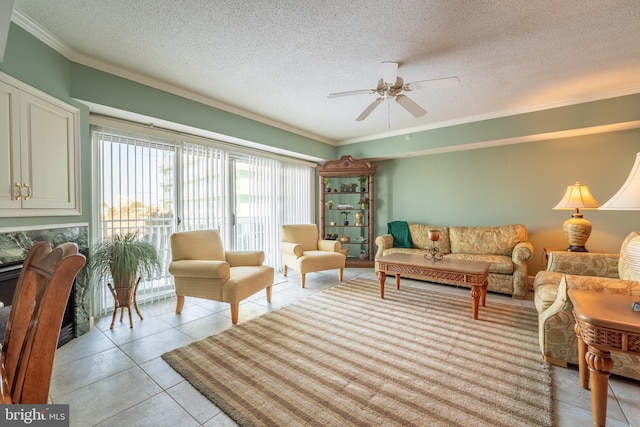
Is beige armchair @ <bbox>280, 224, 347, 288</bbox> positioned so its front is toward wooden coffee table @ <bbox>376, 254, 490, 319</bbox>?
yes

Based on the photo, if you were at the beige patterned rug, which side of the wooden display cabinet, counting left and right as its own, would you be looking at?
front

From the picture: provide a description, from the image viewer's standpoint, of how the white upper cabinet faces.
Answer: facing the viewer and to the right of the viewer

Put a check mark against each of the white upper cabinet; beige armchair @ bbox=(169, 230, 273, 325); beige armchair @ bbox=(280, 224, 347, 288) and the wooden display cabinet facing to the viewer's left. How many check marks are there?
0

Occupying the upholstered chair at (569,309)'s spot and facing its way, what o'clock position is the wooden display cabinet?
The wooden display cabinet is roughly at 1 o'clock from the upholstered chair.

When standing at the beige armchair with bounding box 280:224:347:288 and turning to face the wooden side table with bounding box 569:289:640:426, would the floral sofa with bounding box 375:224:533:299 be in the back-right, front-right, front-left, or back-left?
front-left

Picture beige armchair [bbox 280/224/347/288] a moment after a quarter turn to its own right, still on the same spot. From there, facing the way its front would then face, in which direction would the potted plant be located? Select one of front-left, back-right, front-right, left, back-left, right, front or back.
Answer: front

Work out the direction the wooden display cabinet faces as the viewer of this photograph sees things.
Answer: facing the viewer

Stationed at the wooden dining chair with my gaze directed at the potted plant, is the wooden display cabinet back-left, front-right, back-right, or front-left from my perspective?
front-right

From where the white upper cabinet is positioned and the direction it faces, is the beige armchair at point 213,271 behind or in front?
in front

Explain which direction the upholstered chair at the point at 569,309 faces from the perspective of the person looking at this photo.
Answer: facing to the left of the viewer

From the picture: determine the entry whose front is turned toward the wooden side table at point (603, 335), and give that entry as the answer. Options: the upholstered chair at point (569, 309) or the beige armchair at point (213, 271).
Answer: the beige armchair
